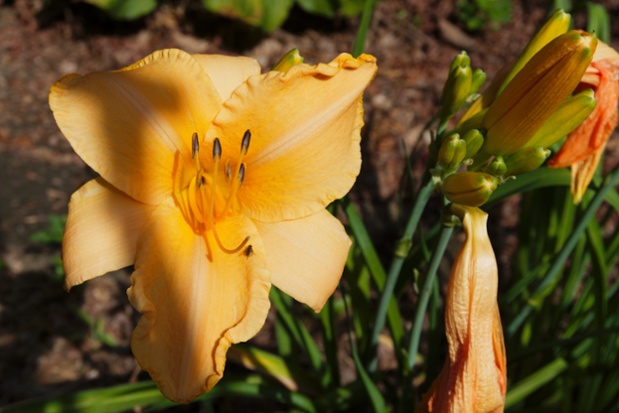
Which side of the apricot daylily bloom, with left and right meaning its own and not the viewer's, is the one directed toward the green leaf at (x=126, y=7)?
back

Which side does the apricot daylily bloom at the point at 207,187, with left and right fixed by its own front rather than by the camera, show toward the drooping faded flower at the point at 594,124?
left

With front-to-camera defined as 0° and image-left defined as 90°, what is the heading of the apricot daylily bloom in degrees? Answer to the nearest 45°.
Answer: approximately 0°
